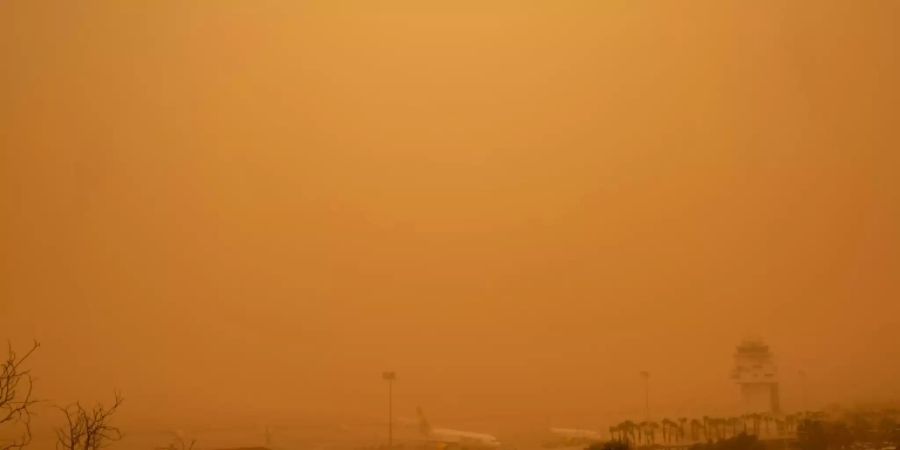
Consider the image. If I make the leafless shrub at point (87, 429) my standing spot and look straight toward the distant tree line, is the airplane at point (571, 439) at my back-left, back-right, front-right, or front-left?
front-left
